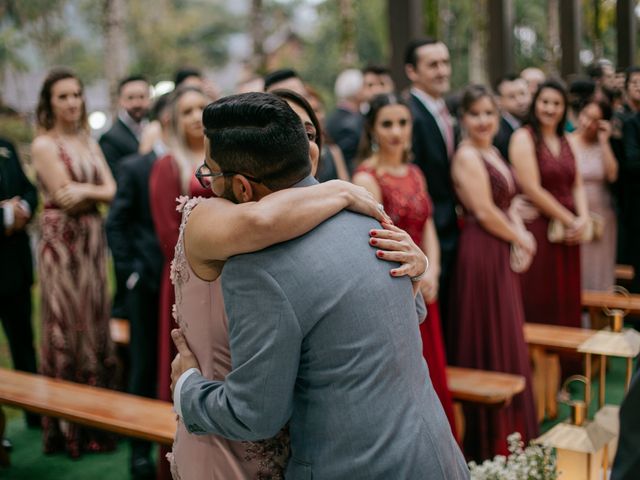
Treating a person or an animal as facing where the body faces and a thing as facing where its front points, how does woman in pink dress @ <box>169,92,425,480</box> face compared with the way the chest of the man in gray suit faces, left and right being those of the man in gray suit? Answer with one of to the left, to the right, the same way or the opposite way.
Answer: the opposite way

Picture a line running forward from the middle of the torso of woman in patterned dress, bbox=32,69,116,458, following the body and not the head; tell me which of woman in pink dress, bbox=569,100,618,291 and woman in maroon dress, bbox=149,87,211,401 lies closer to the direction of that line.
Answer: the woman in maroon dress

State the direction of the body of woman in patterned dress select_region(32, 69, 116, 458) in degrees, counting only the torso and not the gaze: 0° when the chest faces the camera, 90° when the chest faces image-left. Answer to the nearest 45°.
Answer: approximately 315°

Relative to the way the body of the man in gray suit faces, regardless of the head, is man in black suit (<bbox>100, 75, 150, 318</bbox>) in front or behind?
in front

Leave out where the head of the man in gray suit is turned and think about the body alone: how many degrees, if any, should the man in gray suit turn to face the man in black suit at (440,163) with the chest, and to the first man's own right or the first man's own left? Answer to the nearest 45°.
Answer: approximately 45° to the first man's own right

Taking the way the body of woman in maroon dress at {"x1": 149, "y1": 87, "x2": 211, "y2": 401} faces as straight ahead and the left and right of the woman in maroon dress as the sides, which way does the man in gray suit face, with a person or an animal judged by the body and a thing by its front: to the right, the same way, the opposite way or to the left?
the opposite way

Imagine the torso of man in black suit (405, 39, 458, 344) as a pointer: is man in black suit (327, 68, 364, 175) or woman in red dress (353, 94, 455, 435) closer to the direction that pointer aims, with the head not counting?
the woman in red dress

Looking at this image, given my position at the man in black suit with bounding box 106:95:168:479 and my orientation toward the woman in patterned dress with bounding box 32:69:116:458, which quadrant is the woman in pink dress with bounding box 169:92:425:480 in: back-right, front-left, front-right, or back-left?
back-left

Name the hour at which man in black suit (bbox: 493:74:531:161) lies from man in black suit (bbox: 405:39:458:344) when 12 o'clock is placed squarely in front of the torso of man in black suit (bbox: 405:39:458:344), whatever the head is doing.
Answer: man in black suit (bbox: 493:74:531:161) is roughly at 8 o'clock from man in black suit (bbox: 405:39:458:344).

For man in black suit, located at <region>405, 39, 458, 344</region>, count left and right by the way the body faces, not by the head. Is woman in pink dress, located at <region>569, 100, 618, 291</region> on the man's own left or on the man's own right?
on the man's own left

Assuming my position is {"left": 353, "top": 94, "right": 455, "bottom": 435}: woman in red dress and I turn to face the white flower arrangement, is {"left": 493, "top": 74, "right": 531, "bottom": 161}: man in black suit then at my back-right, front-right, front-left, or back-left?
back-left

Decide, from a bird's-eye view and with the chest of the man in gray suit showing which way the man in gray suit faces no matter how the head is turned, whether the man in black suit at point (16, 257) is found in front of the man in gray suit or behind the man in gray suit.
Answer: in front
